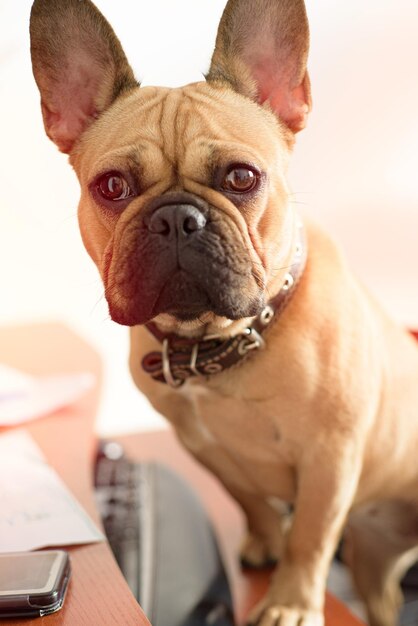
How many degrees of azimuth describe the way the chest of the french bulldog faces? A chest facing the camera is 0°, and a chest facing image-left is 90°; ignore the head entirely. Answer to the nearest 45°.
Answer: approximately 45°
